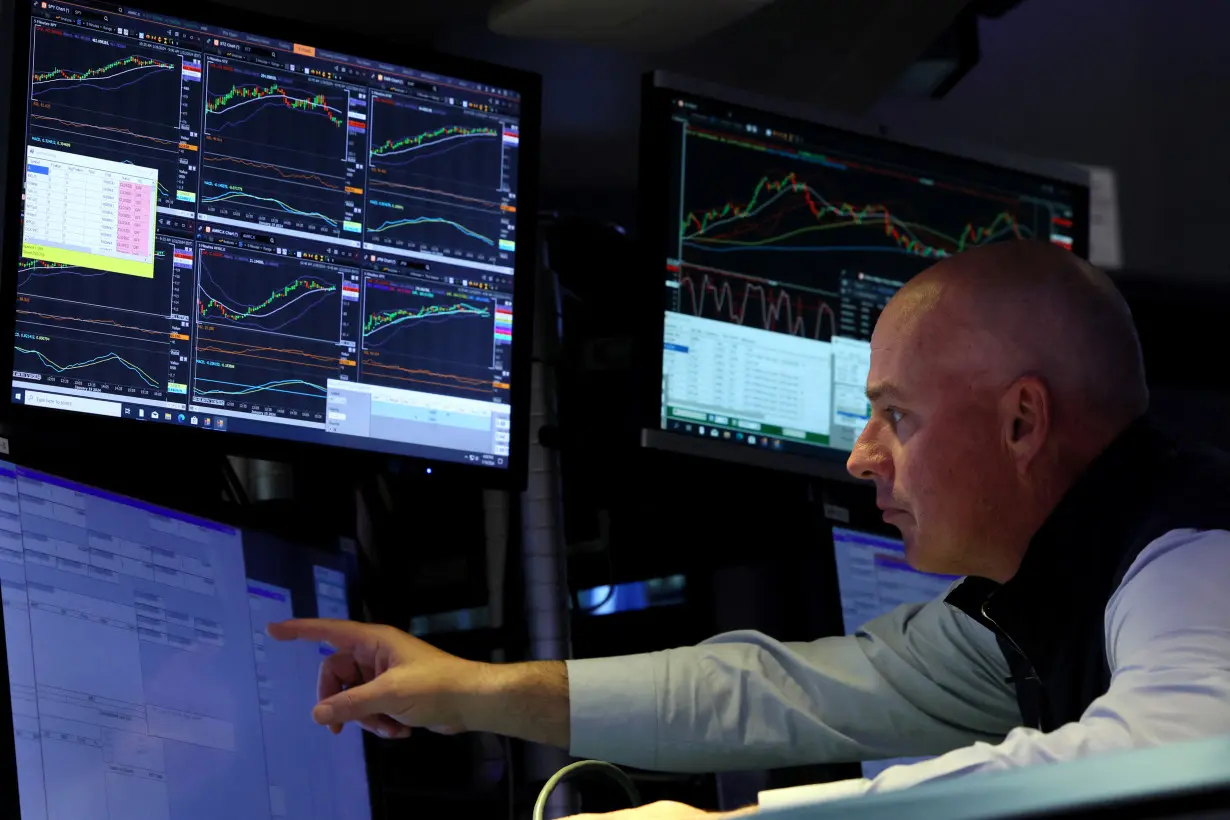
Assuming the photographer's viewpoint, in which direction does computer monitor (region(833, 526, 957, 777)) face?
facing the viewer and to the right of the viewer

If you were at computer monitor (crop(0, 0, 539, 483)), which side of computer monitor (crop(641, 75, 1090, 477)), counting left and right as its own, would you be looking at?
right

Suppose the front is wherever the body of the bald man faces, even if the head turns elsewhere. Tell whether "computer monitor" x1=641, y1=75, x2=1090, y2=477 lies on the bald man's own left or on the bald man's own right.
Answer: on the bald man's own right

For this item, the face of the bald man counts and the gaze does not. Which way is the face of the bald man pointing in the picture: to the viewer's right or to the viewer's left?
to the viewer's left

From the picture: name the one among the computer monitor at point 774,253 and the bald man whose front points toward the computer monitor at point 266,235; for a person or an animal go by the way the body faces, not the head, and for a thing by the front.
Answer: the bald man

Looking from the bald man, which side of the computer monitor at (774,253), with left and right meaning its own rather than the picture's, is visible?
front

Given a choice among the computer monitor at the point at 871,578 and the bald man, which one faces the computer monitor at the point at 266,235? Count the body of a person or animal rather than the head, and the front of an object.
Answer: the bald man

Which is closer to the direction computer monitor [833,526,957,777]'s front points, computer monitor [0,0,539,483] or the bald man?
the bald man

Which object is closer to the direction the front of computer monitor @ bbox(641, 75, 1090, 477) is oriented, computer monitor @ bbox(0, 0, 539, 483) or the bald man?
the bald man

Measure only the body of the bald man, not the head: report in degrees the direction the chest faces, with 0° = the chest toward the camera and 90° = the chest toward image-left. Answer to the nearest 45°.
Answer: approximately 90°
